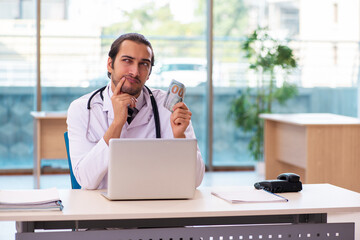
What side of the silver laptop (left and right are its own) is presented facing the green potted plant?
front

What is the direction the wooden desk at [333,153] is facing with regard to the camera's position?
facing the viewer and to the left of the viewer

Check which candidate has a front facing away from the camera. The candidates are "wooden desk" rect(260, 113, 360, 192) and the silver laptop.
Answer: the silver laptop

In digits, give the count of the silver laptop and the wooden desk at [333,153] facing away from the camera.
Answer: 1

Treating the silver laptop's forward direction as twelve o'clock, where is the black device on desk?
The black device on desk is roughly at 2 o'clock from the silver laptop.

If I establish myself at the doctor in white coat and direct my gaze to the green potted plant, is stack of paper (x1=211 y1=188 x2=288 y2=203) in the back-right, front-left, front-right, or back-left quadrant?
back-right

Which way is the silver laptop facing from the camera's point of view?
away from the camera
